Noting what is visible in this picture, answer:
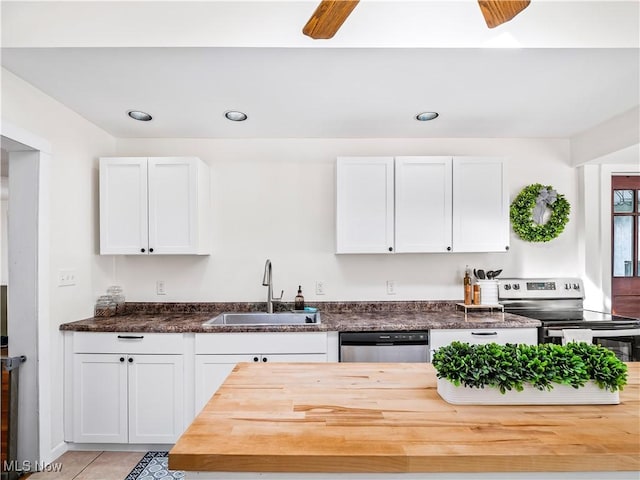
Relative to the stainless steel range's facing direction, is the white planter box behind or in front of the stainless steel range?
in front

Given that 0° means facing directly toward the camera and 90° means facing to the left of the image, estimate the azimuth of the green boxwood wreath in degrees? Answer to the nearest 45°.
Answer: approximately 0°

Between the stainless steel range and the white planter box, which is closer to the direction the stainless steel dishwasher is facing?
the white planter box

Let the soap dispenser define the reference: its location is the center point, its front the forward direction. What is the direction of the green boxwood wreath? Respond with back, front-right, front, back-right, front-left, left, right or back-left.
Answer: left

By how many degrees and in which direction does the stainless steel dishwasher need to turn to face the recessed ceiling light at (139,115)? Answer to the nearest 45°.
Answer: approximately 90° to its right

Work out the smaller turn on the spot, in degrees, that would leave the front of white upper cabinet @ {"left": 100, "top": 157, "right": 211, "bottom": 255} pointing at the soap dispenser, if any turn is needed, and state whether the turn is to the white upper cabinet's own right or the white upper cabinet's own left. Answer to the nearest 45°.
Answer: approximately 90° to the white upper cabinet's own left

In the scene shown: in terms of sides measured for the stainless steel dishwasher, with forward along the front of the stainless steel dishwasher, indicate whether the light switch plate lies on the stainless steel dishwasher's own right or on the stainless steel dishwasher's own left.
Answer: on the stainless steel dishwasher's own right

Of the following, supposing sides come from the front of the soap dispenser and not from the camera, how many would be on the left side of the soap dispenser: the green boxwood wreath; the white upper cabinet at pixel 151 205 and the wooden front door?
2

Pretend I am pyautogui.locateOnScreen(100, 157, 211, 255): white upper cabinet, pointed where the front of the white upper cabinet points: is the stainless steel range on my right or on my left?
on my left

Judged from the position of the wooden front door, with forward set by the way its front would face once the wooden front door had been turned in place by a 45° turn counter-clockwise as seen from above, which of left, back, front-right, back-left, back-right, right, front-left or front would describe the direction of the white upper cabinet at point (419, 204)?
right

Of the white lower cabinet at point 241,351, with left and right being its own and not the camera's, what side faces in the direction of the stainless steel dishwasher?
left

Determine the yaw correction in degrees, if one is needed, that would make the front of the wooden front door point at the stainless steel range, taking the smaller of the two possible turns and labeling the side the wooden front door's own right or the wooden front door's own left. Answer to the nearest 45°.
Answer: approximately 45° to the wooden front door's own right

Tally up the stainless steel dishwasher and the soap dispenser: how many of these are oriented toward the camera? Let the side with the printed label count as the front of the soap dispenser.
2

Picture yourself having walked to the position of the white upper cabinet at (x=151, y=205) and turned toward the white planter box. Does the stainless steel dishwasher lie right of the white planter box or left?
left
